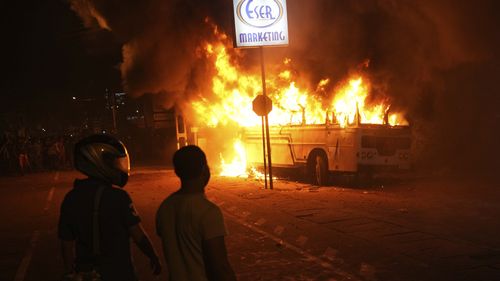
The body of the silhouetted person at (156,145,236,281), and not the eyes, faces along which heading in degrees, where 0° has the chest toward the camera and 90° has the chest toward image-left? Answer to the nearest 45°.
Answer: approximately 225°

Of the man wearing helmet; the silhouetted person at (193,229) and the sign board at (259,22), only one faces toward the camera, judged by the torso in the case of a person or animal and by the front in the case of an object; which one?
the sign board

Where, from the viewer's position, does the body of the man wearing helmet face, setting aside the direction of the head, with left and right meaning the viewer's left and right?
facing away from the viewer and to the right of the viewer

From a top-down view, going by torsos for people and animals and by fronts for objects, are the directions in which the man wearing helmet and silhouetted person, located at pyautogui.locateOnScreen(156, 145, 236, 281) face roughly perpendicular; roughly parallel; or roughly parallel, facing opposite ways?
roughly parallel

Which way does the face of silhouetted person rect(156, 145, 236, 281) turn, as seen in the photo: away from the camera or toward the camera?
away from the camera

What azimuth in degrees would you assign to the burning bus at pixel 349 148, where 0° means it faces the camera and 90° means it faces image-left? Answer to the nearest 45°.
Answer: approximately 315°

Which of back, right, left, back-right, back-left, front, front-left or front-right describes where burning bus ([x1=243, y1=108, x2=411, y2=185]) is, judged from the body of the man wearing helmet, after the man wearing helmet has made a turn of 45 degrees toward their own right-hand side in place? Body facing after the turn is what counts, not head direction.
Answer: front-left

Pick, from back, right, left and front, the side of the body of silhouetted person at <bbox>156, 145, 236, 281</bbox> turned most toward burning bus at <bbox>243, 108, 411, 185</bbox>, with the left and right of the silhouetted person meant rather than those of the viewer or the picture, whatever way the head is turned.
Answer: front

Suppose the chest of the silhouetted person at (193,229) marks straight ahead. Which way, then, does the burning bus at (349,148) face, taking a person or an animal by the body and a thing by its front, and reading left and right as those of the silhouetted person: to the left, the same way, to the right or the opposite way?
to the right

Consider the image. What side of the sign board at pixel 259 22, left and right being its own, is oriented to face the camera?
front

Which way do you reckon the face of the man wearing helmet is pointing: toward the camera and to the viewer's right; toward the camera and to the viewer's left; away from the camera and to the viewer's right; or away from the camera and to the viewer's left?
away from the camera and to the viewer's right

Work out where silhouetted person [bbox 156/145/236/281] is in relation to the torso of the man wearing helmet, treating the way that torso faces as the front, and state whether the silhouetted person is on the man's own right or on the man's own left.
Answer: on the man's own right

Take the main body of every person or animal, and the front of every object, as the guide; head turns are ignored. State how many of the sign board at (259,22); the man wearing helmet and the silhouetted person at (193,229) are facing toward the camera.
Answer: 1
